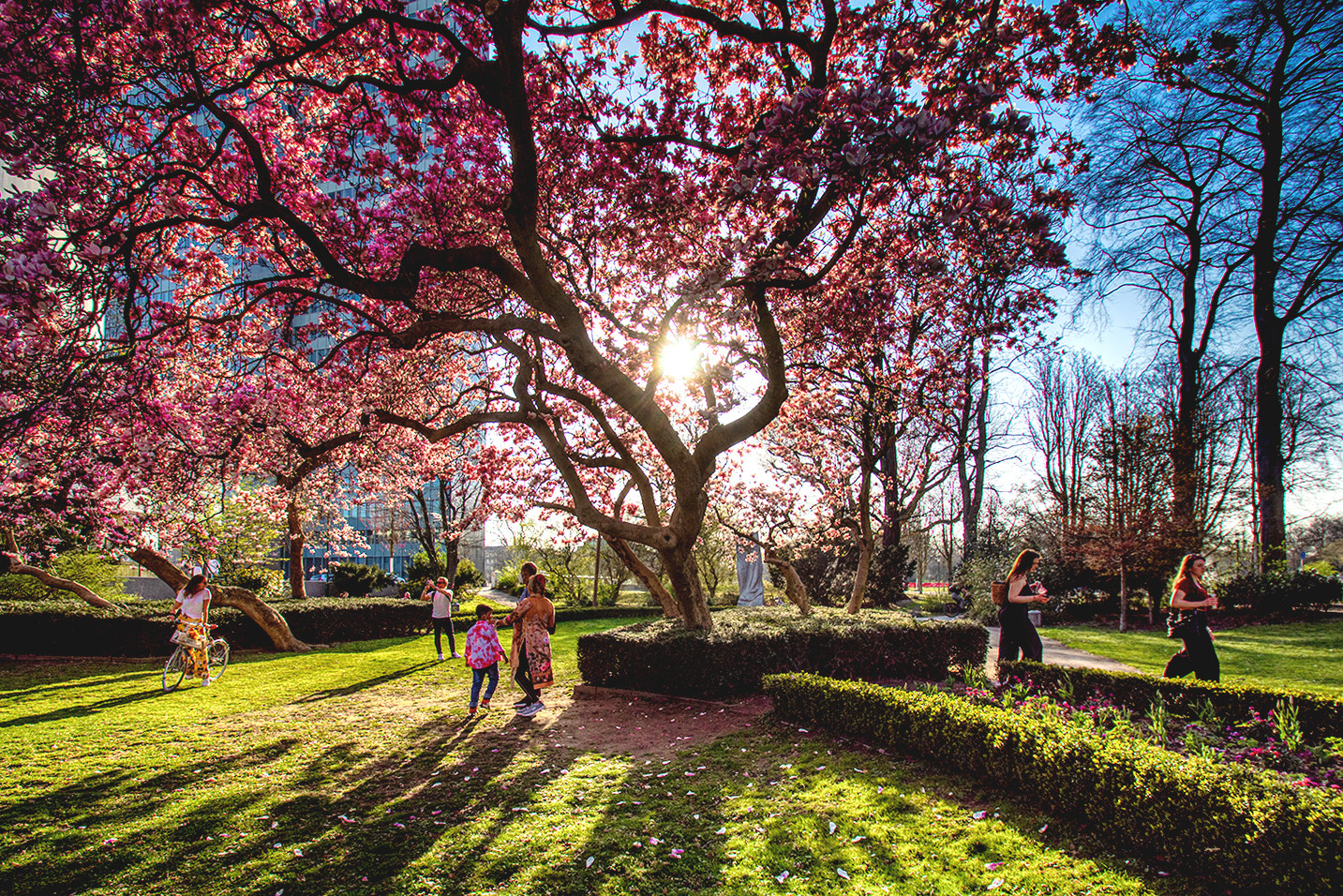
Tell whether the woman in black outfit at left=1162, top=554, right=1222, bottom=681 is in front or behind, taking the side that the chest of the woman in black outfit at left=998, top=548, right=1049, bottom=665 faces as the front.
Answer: in front

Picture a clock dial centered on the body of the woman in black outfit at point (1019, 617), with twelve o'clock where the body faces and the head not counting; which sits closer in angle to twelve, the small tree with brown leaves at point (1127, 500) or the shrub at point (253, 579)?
the small tree with brown leaves

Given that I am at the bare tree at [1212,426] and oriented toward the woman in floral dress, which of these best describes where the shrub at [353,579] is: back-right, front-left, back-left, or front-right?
front-right

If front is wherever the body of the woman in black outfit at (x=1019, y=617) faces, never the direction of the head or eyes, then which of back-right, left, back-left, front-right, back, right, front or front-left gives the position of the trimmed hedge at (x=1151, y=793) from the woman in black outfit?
right

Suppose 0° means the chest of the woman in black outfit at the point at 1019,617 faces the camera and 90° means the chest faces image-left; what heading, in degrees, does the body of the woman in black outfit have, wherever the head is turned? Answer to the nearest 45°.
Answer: approximately 270°

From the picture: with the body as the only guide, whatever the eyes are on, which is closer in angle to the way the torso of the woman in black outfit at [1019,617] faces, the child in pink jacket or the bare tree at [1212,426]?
the bare tree
